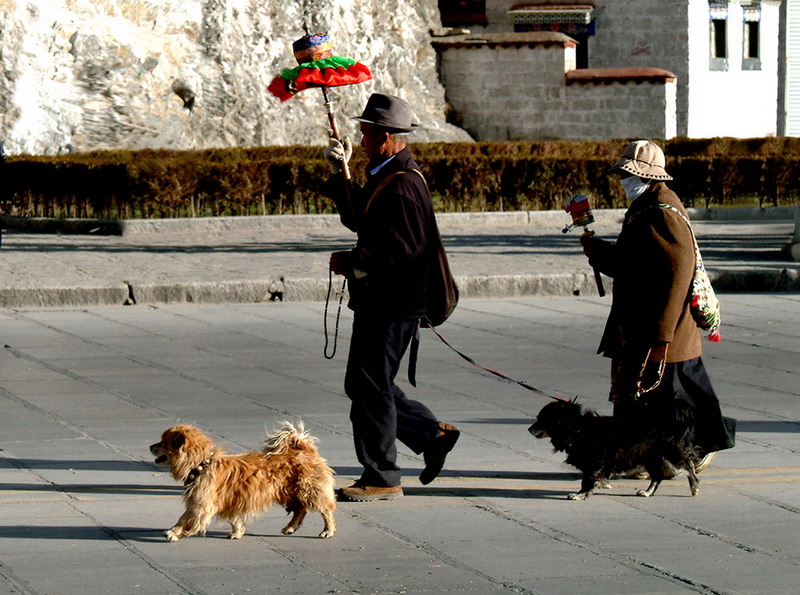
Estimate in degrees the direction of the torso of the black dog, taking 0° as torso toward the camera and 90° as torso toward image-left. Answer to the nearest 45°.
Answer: approximately 90°

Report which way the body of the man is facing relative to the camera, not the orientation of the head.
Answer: to the viewer's left

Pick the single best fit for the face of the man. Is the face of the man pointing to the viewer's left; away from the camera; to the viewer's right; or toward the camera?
to the viewer's left

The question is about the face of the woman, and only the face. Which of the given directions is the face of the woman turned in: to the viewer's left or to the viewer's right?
to the viewer's left

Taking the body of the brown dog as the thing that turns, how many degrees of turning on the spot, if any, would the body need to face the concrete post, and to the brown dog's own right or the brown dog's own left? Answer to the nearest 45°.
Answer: approximately 135° to the brown dog's own right

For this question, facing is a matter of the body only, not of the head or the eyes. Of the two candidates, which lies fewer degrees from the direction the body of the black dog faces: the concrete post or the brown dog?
the brown dog

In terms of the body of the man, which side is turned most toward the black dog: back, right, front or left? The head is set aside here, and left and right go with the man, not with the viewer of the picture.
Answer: back

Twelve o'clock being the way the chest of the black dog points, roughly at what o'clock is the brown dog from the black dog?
The brown dog is roughly at 11 o'clock from the black dog.

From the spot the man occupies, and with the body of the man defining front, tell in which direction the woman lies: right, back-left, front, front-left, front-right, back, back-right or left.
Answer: back

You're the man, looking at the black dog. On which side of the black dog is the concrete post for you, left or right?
left

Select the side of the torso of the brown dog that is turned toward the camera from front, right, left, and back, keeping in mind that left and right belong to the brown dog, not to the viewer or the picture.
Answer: left

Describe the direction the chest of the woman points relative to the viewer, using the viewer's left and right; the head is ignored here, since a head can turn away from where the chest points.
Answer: facing to the left of the viewer
